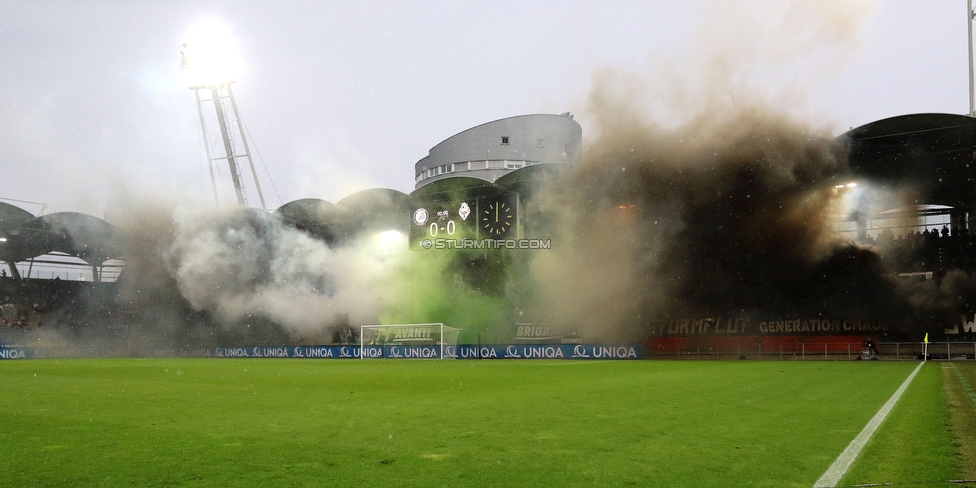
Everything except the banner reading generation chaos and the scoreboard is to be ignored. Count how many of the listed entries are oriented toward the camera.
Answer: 2

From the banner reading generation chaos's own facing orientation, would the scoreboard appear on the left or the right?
on its right

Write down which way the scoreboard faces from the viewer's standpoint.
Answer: facing the viewer

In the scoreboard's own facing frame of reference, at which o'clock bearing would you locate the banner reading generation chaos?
The banner reading generation chaos is roughly at 9 o'clock from the scoreboard.

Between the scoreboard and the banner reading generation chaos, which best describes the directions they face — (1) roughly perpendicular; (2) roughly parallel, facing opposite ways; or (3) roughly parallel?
roughly parallel

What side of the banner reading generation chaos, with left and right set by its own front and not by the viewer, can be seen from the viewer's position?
front
